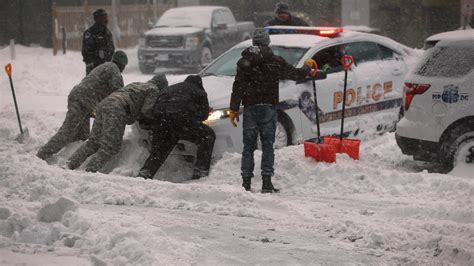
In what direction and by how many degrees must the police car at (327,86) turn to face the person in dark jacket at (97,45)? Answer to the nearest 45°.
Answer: approximately 45° to its right

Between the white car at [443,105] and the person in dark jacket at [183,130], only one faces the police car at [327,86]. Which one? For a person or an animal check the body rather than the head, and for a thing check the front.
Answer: the person in dark jacket

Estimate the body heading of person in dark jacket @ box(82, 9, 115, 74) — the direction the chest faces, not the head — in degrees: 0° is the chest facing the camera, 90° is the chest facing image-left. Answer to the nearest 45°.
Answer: approximately 315°

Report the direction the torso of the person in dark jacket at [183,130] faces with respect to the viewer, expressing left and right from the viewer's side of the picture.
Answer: facing away from the viewer and to the right of the viewer

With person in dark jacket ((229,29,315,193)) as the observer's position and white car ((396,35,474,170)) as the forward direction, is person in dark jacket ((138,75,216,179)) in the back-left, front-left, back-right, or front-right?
back-left

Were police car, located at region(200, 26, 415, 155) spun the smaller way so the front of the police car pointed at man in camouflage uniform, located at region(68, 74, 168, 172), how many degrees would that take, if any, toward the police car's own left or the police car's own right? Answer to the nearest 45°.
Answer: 0° — it already faces them

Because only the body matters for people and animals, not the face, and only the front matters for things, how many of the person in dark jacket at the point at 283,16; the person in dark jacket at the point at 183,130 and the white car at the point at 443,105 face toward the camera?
1
